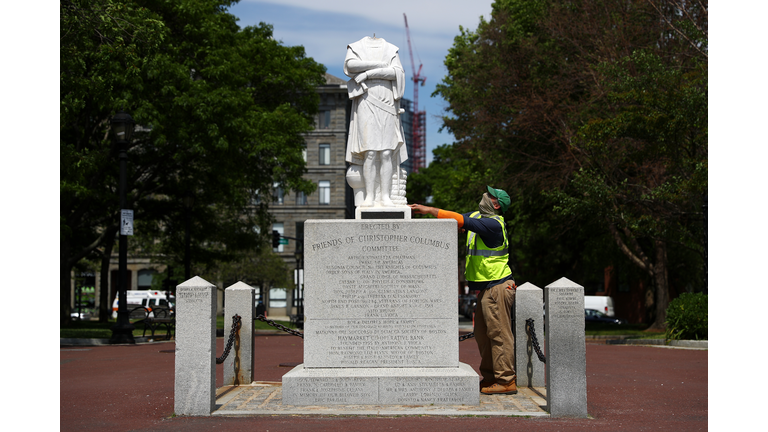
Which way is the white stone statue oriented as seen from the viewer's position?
toward the camera

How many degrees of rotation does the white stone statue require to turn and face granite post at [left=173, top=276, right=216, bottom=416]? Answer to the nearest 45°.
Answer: approximately 45° to its right

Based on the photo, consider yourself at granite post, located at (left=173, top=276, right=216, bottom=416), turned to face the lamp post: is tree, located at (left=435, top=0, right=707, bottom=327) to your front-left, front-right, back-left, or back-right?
front-right

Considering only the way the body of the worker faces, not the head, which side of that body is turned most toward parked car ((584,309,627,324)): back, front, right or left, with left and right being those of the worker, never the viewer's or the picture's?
right

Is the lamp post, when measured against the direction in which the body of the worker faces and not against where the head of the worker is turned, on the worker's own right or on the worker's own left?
on the worker's own right

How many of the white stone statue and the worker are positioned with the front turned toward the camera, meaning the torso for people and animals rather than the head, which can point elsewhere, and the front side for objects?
1

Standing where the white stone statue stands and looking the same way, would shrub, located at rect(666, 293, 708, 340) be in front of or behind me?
behind

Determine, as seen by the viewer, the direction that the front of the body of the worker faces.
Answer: to the viewer's left

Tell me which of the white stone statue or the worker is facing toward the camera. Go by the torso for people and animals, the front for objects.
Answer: the white stone statue

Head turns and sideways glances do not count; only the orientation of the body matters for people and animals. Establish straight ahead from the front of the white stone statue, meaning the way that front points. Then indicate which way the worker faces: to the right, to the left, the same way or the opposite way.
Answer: to the right

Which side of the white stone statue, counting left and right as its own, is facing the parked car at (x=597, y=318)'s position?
back

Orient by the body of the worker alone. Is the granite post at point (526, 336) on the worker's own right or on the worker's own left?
on the worker's own right
